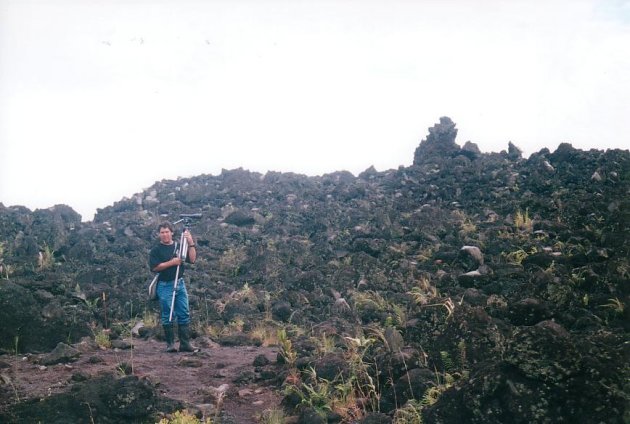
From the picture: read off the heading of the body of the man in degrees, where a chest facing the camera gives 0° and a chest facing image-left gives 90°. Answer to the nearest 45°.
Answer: approximately 0°
